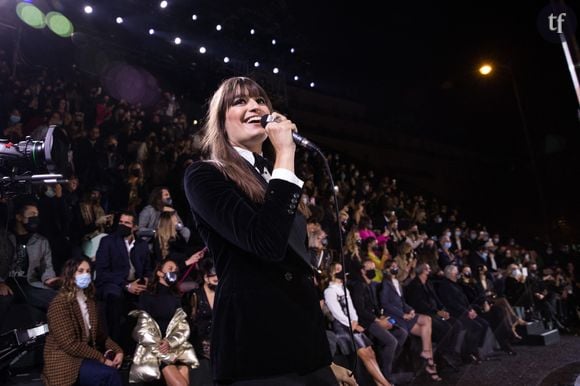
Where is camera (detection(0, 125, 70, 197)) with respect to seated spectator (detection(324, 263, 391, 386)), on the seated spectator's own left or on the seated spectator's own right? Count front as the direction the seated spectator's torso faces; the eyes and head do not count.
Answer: on the seated spectator's own right

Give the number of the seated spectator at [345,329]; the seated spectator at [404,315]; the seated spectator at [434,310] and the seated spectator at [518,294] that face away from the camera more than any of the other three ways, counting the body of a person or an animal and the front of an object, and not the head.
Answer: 0

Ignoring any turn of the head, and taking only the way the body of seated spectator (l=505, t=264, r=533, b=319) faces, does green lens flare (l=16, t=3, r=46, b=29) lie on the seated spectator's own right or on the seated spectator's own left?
on the seated spectator's own right

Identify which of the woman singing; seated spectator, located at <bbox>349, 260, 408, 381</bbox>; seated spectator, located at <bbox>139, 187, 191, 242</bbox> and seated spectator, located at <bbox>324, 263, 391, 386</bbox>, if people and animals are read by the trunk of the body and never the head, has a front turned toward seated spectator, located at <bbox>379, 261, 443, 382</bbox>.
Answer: seated spectator, located at <bbox>139, 187, 191, 242</bbox>

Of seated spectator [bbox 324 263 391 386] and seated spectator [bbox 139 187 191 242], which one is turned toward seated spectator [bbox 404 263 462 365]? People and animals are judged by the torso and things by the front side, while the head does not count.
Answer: seated spectator [bbox 139 187 191 242]

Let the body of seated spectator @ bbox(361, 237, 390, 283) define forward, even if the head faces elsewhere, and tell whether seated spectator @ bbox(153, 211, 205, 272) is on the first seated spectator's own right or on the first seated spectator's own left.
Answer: on the first seated spectator's own right

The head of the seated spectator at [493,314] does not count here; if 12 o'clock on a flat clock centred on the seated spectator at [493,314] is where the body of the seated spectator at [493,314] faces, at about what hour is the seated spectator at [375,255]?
the seated spectator at [375,255] is roughly at 3 o'clock from the seated spectator at [493,314].
